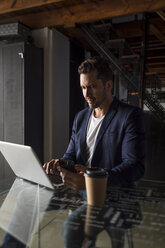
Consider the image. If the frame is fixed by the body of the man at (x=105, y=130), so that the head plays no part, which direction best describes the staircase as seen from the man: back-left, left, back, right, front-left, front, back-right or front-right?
back-right

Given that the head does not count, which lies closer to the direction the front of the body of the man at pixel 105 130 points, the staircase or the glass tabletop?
the glass tabletop

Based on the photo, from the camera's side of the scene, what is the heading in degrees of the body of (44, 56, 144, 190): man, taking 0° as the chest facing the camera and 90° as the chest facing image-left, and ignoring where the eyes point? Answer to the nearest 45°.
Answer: approximately 45°
